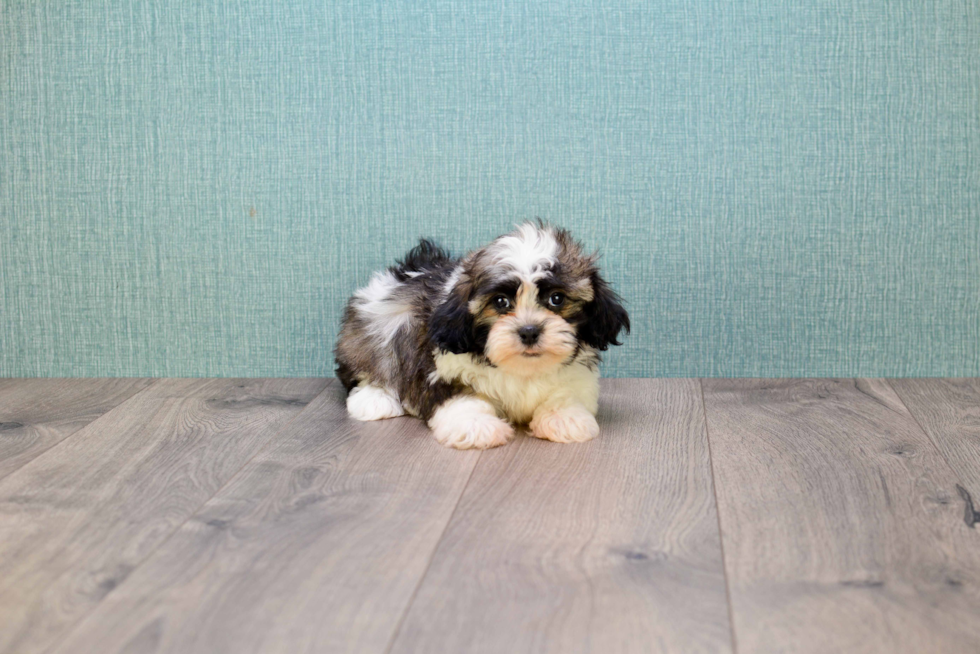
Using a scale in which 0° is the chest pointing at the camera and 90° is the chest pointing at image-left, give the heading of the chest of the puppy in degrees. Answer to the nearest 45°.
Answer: approximately 315°
